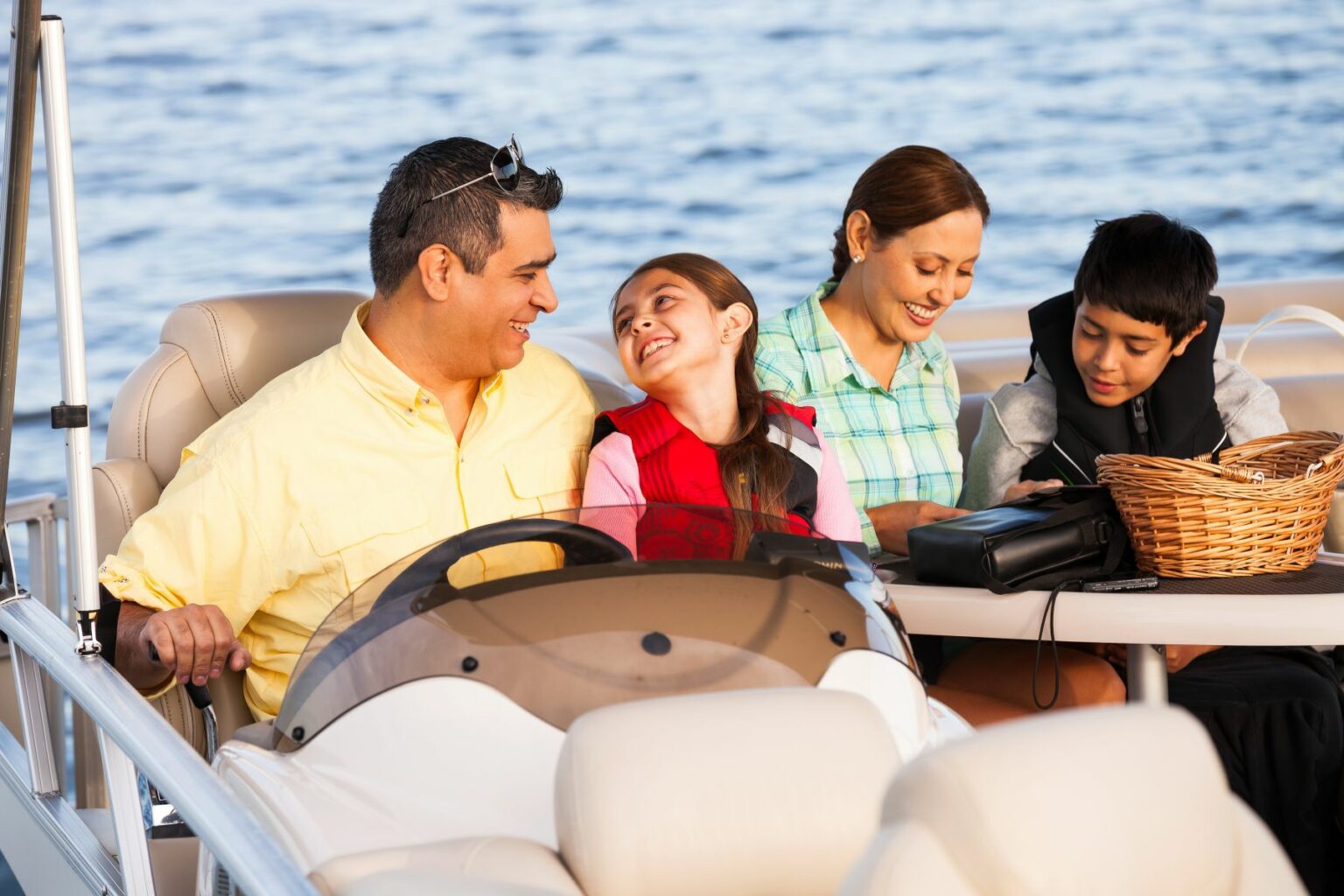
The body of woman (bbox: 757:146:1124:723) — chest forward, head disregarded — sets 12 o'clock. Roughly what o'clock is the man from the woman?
The man is roughly at 3 o'clock from the woman.

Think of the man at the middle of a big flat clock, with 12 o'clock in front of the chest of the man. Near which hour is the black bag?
The black bag is roughly at 11 o'clock from the man.

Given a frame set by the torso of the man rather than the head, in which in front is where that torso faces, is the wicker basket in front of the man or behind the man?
in front

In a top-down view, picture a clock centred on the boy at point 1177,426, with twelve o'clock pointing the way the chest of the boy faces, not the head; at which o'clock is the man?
The man is roughly at 2 o'clock from the boy.

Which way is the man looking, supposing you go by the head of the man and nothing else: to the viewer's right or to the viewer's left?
to the viewer's right

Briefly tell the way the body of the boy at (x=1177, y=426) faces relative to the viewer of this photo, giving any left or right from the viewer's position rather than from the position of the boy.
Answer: facing the viewer

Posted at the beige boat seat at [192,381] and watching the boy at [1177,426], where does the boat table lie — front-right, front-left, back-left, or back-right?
front-right

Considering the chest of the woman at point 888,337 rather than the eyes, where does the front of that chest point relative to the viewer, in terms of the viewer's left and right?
facing the viewer and to the right of the viewer
